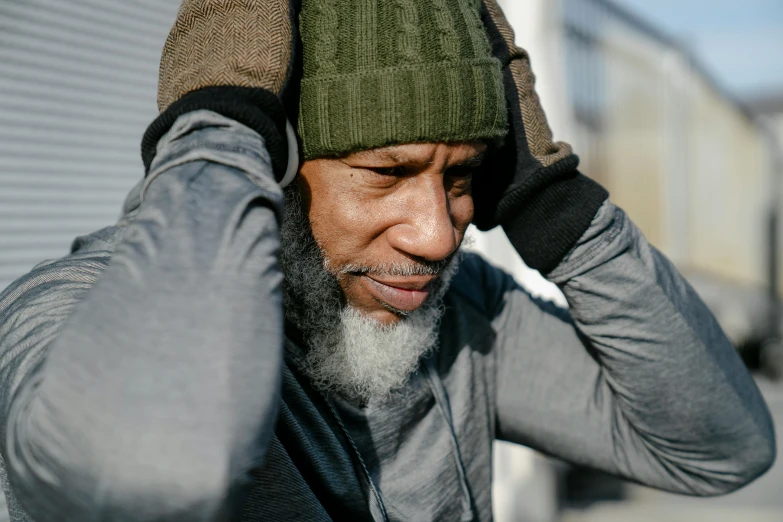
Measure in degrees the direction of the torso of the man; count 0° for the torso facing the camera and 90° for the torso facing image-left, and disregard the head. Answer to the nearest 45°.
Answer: approximately 315°

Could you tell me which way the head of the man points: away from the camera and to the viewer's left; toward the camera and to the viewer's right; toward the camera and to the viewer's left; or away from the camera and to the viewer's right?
toward the camera and to the viewer's right
